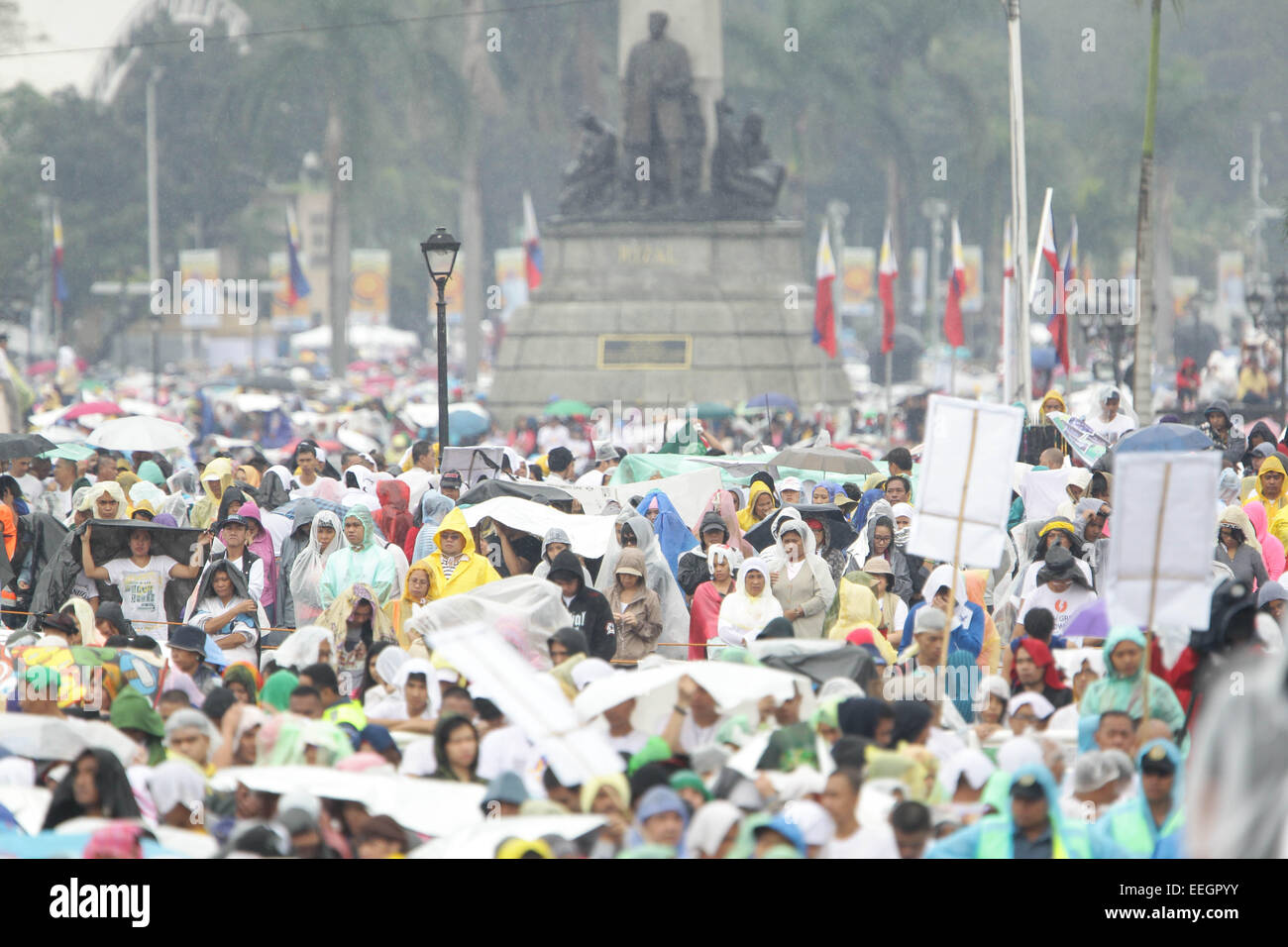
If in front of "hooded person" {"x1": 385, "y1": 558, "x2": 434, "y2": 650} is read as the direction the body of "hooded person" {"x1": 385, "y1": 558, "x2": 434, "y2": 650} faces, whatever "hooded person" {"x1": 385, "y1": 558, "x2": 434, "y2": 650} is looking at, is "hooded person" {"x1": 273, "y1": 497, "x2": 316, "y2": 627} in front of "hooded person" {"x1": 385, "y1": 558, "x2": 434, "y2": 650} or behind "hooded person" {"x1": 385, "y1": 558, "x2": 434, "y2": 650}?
behind

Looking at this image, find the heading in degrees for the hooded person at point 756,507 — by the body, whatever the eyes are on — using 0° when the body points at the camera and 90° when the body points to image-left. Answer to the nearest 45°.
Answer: approximately 315°

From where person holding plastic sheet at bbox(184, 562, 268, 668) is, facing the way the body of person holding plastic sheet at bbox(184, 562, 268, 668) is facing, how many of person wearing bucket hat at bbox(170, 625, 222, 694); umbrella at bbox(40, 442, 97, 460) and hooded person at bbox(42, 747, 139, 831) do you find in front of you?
2

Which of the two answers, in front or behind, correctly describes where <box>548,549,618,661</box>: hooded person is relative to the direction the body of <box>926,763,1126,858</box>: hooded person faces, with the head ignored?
behind

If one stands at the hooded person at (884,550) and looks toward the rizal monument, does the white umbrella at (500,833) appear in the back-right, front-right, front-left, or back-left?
back-left

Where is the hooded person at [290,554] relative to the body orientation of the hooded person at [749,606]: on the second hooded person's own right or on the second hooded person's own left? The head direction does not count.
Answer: on the second hooded person's own right

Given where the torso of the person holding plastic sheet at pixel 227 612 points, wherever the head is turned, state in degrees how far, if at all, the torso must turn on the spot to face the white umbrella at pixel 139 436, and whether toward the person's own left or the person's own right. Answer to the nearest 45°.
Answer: approximately 180°

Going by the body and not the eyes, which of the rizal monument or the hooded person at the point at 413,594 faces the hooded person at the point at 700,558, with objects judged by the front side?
the rizal monument

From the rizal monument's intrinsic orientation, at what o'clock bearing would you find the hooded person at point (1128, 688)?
The hooded person is roughly at 12 o'clock from the rizal monument.
